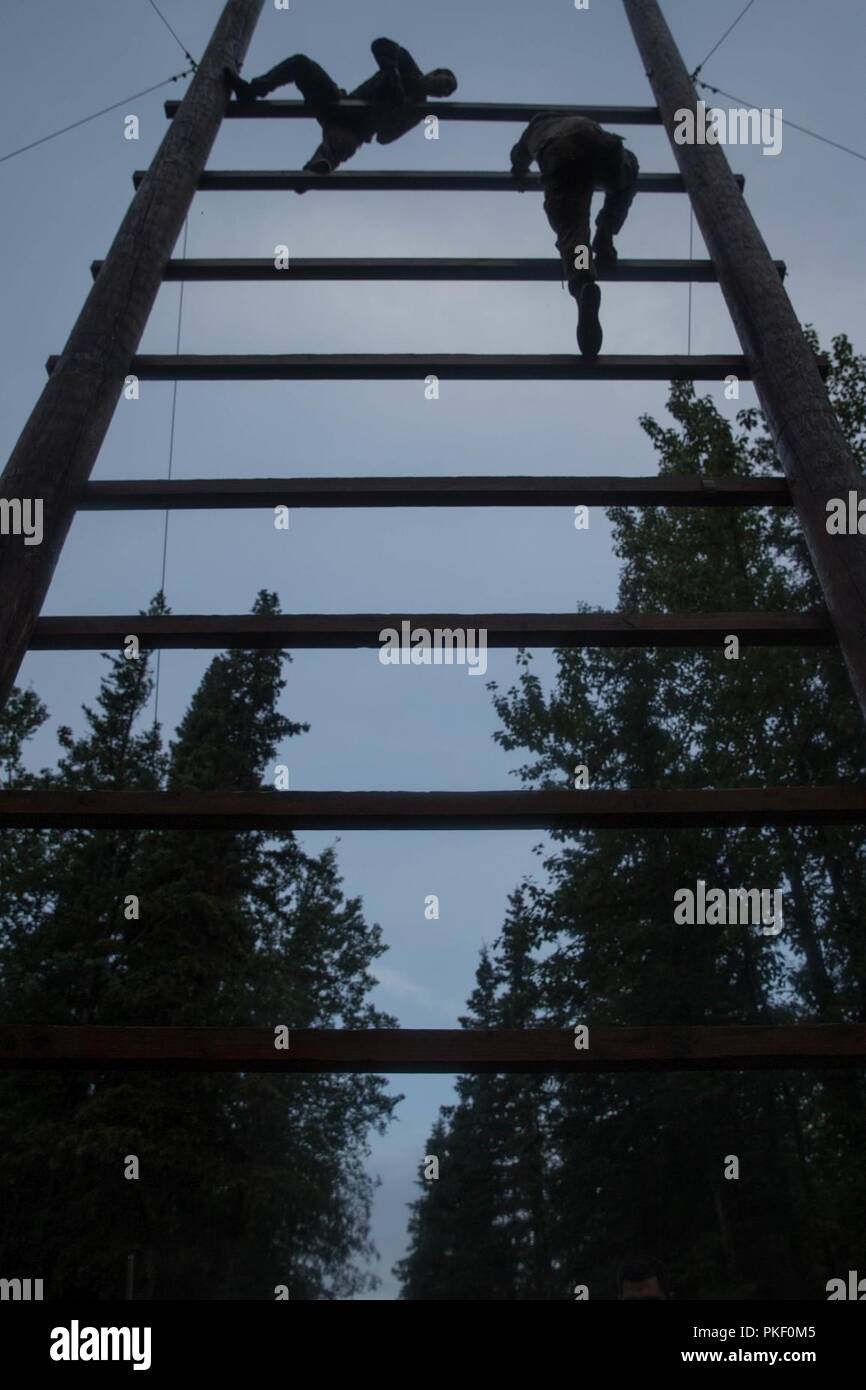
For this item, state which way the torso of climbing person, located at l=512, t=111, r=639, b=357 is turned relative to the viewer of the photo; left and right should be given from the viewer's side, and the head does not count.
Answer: facing away from the viewer

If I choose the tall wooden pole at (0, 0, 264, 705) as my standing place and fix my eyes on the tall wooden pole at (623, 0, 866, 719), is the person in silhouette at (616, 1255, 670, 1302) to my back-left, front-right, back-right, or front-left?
front-left

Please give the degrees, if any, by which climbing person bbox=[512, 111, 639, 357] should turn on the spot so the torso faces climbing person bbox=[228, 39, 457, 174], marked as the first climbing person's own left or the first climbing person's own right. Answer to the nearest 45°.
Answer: approximately 45° to the first climbing person's own left
